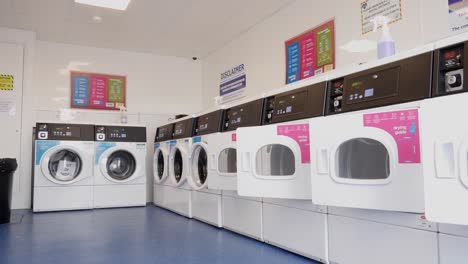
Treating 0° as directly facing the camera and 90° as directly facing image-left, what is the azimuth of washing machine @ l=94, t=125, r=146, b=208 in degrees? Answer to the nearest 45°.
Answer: approximately 0°

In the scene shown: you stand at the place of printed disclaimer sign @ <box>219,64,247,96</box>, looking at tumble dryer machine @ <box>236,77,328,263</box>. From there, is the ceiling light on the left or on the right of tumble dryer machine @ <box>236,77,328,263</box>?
right

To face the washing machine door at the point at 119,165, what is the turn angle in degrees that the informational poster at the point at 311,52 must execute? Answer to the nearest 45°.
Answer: approximately 45° to its right

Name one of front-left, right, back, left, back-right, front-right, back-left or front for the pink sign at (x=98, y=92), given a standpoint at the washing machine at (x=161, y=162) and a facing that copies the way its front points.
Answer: front-right

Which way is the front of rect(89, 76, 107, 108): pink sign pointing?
toward the camera

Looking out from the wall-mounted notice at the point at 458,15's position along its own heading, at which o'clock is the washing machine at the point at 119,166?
The washing machine is roughly at 2 o'clock from the wall-mounted notice.

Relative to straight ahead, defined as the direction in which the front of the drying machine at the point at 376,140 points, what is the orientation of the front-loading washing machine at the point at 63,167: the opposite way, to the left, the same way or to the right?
to the left

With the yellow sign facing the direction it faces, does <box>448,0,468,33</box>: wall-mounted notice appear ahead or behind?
ahead

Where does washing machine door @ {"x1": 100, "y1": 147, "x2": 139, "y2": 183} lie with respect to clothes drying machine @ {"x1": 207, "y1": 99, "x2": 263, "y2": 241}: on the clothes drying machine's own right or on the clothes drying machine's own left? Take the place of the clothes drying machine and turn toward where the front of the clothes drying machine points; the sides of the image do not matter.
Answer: on the clothes drying machine's own right

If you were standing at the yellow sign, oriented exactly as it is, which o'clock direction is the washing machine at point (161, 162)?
The washing machine is roughly at 10 o'clock from the yellow sign.

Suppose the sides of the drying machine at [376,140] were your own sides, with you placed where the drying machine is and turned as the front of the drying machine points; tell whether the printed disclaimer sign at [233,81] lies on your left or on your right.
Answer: on your right

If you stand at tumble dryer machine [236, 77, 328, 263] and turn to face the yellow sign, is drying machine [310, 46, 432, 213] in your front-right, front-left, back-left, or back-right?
back-left

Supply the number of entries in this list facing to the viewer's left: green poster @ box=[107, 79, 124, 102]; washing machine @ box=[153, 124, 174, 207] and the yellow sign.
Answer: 1

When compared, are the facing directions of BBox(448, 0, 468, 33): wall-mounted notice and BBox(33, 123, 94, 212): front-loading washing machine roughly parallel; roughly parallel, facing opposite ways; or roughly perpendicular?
roughly perpendicular

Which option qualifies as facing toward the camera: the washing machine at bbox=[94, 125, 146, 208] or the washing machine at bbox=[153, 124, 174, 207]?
the washing machine at bbox=[94, 125, 146, 208]

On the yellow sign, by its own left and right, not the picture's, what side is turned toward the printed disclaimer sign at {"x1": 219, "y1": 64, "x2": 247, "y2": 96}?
left

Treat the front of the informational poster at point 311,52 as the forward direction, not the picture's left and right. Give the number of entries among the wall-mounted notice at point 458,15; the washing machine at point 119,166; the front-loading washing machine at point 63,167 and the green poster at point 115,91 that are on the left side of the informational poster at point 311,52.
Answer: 1

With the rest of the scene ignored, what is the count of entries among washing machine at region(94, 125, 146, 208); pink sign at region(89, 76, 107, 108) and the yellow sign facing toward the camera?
3

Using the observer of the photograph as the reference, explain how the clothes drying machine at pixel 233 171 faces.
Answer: facing the viewer and to the left of the viewer

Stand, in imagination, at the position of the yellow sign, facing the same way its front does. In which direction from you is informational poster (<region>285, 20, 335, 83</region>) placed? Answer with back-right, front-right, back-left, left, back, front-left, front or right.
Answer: front-left

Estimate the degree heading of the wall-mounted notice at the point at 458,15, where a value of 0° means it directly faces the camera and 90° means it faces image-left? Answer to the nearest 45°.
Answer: approximately 45°
